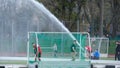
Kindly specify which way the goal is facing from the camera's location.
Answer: facing the viewer
